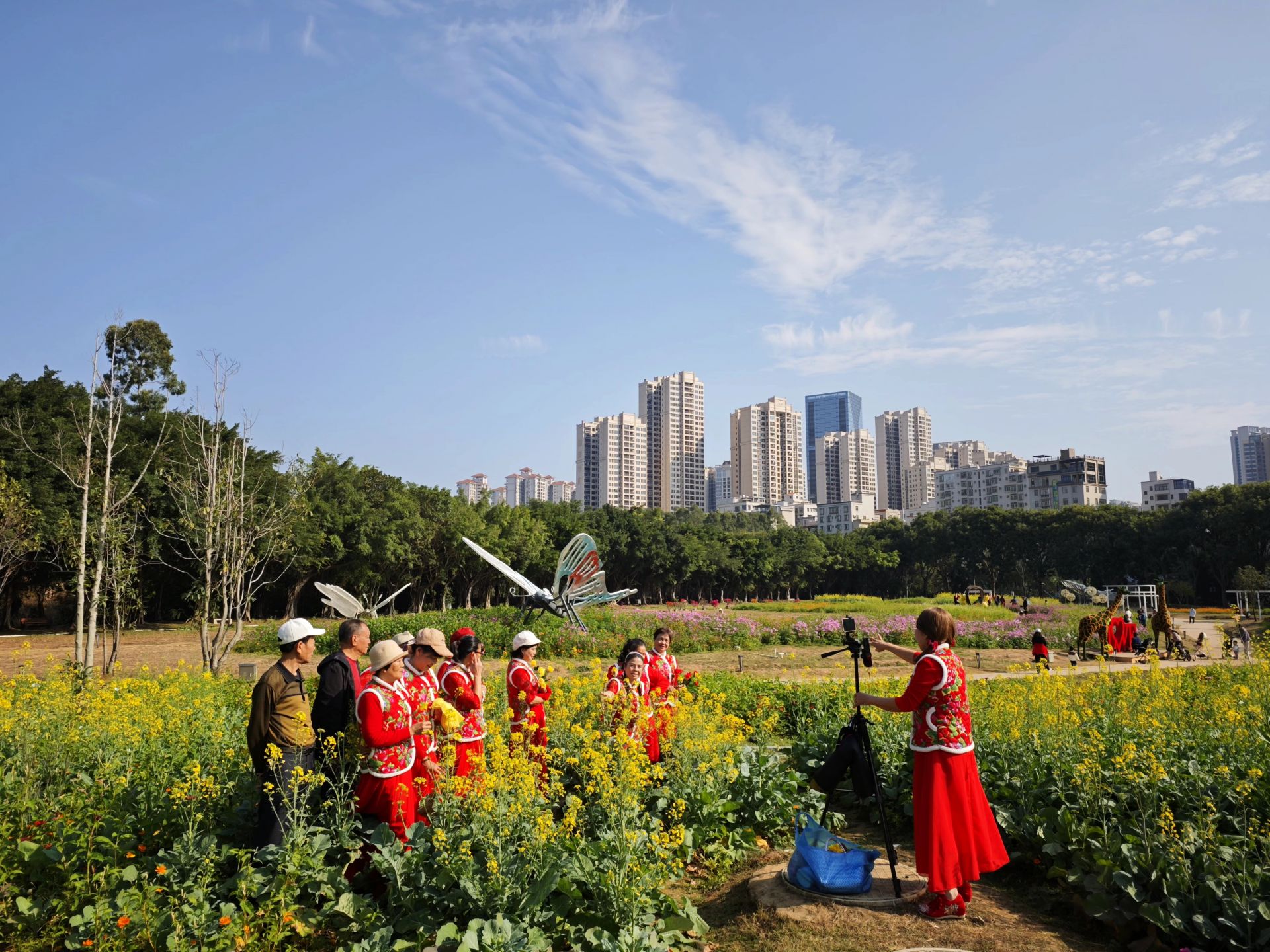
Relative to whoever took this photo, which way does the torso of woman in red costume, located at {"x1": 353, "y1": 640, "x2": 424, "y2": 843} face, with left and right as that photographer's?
facing to the right of the viewer

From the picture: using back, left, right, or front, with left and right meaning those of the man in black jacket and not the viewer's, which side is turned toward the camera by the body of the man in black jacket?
right

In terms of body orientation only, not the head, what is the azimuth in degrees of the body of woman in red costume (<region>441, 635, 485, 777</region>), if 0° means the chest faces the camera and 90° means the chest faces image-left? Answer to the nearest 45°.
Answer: approximately 270°
